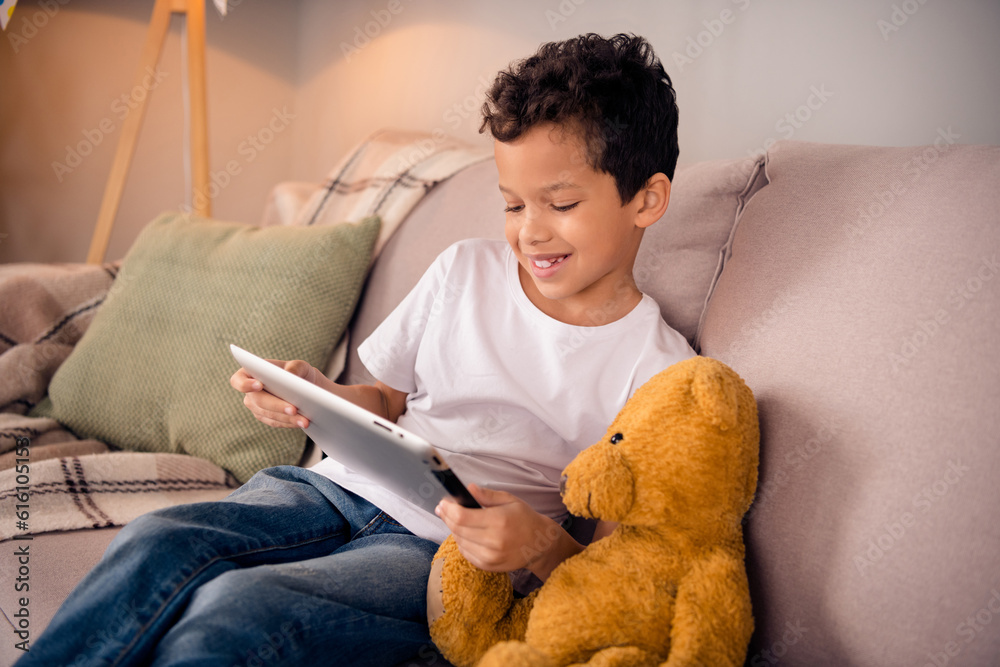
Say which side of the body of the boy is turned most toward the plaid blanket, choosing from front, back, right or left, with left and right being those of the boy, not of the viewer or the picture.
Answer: right

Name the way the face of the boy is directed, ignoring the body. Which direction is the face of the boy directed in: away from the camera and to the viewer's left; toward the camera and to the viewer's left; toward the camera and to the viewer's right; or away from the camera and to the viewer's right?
toward the camera and to the viewer's left

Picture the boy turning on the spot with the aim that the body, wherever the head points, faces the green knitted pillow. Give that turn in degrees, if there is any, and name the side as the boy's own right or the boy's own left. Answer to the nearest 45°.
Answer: approximately 90° to the boy's own right

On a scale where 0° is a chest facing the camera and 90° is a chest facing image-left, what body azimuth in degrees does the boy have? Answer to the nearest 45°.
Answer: approximately 45°
